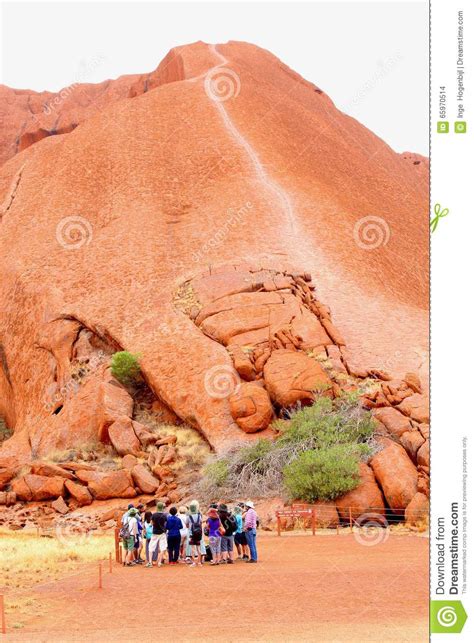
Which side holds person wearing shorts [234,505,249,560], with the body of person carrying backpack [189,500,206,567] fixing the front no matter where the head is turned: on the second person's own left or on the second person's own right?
on the second person's own right

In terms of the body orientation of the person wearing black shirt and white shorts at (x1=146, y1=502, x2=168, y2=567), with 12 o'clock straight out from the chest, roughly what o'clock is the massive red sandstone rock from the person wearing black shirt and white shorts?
The massive red sandstone rock is roughly at 12 o'clock from the person wearing black shirt and white shorts.

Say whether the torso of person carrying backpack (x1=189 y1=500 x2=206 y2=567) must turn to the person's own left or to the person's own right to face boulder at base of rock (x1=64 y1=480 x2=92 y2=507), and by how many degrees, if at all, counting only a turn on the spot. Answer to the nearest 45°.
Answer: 0° — they already face it

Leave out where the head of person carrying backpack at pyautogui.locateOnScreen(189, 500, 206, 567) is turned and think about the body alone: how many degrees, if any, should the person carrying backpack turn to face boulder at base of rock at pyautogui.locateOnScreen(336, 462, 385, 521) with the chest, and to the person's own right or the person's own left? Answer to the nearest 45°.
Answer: approximately 45° to the person's own right

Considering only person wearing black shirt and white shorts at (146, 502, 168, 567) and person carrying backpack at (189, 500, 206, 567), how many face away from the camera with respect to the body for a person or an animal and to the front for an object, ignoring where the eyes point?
2

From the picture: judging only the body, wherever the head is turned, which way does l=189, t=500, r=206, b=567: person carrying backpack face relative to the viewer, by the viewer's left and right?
facing away from the viewer

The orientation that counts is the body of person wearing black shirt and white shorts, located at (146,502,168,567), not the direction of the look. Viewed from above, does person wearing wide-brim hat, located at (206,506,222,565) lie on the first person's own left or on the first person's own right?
on the first person's own right

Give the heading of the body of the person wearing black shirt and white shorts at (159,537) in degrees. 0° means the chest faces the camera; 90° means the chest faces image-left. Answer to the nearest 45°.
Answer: approximately 180°

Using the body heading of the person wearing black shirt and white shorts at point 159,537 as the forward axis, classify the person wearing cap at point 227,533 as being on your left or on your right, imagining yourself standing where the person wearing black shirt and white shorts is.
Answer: on your right
